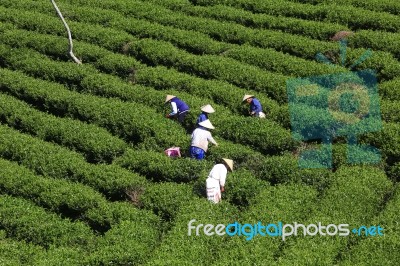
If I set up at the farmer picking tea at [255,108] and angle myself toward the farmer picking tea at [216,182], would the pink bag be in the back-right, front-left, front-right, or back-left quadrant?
front-right

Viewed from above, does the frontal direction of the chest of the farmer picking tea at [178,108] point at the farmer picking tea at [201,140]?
no

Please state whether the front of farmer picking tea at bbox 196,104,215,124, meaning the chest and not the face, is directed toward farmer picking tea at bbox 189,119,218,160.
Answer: no

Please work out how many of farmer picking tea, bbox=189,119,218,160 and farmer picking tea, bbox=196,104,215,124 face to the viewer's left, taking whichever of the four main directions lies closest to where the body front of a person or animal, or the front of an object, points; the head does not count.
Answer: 0

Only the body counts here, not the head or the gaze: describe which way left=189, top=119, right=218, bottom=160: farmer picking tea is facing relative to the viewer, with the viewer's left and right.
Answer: facing away from the viewer and to the right of the viewer

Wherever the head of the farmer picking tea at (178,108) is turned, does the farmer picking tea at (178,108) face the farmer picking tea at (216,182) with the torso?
no

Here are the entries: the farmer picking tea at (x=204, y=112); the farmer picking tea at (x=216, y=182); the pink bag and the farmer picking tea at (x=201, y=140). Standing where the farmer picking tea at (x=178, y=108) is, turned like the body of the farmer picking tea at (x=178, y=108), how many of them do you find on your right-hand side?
0

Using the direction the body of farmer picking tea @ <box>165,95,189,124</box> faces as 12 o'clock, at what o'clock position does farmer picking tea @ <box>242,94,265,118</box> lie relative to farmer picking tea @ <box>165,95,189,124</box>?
farmer picking tea @ <box>242,94,265,118</box> is roughly at 6 o'clock from farmer picking tea @ <box>165,95,189,124</box>.

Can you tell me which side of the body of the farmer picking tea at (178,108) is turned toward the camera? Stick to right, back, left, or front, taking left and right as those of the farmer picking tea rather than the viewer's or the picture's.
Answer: left

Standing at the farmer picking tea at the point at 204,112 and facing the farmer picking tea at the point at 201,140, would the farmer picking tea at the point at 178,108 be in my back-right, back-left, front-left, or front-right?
back-right
